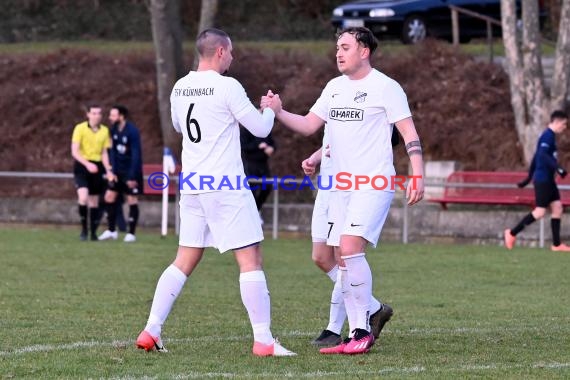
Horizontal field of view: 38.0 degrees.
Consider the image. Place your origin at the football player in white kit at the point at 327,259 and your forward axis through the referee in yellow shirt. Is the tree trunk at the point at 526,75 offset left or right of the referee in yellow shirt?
right

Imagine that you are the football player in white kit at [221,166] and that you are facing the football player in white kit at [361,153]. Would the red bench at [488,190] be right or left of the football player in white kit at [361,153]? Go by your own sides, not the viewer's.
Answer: left

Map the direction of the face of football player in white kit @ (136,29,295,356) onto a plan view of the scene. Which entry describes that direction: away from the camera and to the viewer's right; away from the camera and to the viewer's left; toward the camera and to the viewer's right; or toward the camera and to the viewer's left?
away from the camera and to the viewer's right

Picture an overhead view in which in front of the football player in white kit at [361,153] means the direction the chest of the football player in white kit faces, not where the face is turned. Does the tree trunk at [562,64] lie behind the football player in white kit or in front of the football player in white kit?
behind

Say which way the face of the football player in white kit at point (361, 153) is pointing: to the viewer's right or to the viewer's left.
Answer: to the viewer's left

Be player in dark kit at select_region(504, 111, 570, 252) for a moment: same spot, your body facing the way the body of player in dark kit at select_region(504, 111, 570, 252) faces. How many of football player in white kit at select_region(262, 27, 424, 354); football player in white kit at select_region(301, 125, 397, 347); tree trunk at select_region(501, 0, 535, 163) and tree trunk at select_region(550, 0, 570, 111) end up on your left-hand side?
2

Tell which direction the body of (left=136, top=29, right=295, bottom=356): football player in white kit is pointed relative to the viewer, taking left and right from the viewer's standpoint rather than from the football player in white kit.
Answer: facing away from the viewer and to the right of the viewer

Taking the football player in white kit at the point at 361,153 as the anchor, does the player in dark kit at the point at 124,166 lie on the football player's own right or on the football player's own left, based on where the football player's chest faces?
on the football player's own right
